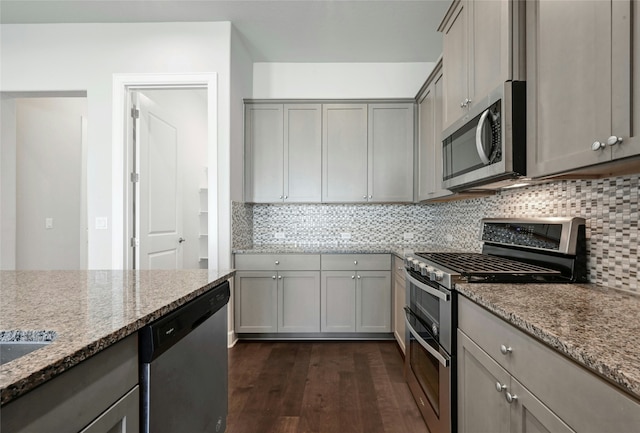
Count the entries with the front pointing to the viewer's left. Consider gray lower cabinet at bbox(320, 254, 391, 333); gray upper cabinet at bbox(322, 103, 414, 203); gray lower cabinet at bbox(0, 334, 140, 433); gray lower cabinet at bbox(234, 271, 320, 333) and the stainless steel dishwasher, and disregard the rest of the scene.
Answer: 0

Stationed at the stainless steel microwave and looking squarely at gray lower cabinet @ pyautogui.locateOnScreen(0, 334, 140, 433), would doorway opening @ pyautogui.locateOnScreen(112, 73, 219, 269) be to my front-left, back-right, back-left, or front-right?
front-right

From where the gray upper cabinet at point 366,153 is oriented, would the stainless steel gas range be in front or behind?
in front

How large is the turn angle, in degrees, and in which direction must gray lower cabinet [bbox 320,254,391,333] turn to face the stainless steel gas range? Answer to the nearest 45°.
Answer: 0° — it already faces it

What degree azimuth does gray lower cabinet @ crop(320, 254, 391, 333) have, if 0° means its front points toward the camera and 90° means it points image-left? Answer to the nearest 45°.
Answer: approximately 0°

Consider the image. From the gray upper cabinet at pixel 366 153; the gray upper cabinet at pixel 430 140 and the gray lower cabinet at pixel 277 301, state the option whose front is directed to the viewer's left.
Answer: the gray upper cabinet at pixel 430 140

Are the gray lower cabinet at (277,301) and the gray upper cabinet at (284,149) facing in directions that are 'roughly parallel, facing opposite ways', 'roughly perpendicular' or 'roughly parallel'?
roughly parallel

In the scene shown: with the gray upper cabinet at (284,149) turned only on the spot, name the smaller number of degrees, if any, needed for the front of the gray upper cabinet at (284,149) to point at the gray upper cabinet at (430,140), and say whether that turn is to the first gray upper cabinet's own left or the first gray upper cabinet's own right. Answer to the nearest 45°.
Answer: approximately 45° to the first gray upper cabinet's own left

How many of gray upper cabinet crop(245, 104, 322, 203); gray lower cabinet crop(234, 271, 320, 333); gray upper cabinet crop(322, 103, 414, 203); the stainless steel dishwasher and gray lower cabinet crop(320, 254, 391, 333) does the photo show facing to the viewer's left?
0

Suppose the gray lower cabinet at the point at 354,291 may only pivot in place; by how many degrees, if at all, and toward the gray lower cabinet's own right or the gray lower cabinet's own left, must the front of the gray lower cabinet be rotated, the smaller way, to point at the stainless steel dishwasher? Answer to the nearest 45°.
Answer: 0° — it already faces it

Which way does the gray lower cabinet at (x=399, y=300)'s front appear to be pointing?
to the viewer's left

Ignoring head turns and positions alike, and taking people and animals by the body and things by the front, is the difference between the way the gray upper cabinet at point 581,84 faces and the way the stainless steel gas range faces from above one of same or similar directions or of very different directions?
same or similar directions

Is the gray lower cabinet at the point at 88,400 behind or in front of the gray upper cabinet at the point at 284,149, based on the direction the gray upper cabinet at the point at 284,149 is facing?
in front

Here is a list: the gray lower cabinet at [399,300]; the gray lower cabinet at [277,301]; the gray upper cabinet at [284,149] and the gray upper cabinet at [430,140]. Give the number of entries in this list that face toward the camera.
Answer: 2

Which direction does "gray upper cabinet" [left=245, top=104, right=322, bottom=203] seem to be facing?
toward the camera

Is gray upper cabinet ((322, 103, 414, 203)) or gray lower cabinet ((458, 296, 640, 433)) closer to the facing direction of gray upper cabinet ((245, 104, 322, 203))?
the gray lower cabinet

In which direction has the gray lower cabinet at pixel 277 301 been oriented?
toward the camera
